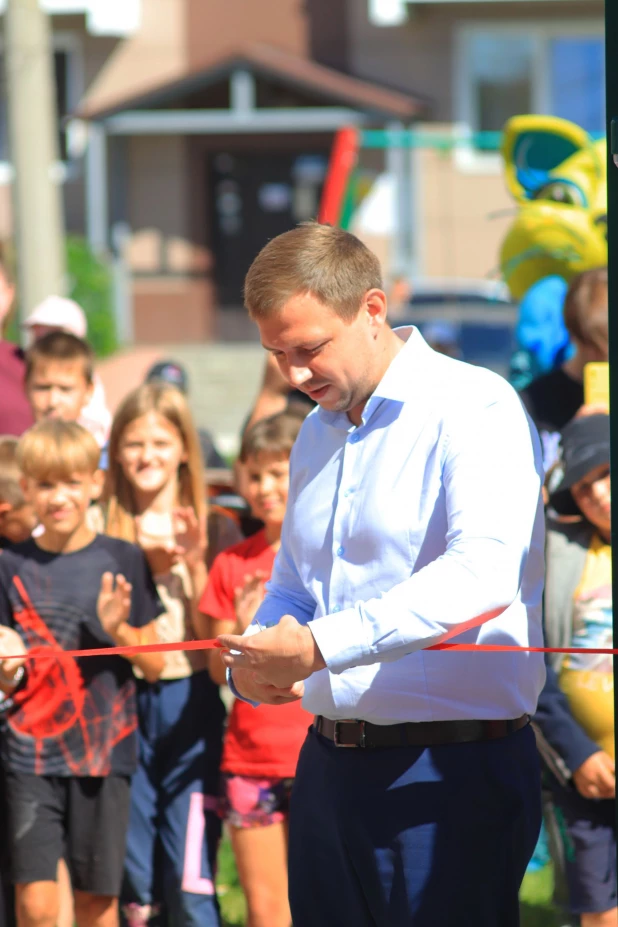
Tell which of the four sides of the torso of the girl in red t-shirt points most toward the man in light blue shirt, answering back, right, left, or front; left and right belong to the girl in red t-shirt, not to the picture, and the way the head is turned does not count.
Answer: front

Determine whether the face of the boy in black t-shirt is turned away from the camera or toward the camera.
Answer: toward the camera

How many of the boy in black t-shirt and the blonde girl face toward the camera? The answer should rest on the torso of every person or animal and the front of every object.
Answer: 2

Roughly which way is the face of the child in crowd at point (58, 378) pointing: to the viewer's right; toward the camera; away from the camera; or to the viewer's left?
toward the camera

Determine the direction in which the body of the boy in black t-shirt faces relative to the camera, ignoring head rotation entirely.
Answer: toward the camera

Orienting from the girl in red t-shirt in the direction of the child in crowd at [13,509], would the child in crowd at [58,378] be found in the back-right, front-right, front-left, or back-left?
front-right

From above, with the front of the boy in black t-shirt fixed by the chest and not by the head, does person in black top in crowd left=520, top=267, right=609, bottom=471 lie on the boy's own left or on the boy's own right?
on the boy's own left

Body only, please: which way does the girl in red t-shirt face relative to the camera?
toward the camera

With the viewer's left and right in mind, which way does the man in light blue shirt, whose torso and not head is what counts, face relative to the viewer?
facing the viewer and to the left of the viewer

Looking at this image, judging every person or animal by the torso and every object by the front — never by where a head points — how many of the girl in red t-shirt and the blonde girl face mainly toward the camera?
2
